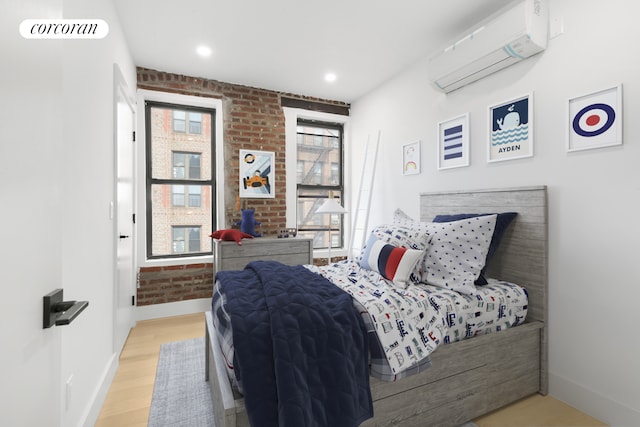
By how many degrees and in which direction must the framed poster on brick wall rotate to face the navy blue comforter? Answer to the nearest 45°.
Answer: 0° — it already faces it

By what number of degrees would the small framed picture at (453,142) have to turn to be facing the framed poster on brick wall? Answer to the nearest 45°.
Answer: approximately 45° to its right

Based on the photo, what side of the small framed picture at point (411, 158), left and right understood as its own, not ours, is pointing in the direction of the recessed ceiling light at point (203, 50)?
front

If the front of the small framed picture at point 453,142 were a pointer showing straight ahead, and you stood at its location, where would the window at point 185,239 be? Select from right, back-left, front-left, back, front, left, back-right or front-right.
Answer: front-right

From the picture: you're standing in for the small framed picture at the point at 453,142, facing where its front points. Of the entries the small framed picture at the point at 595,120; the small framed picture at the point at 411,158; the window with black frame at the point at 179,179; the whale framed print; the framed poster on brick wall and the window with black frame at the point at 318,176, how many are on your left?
2
